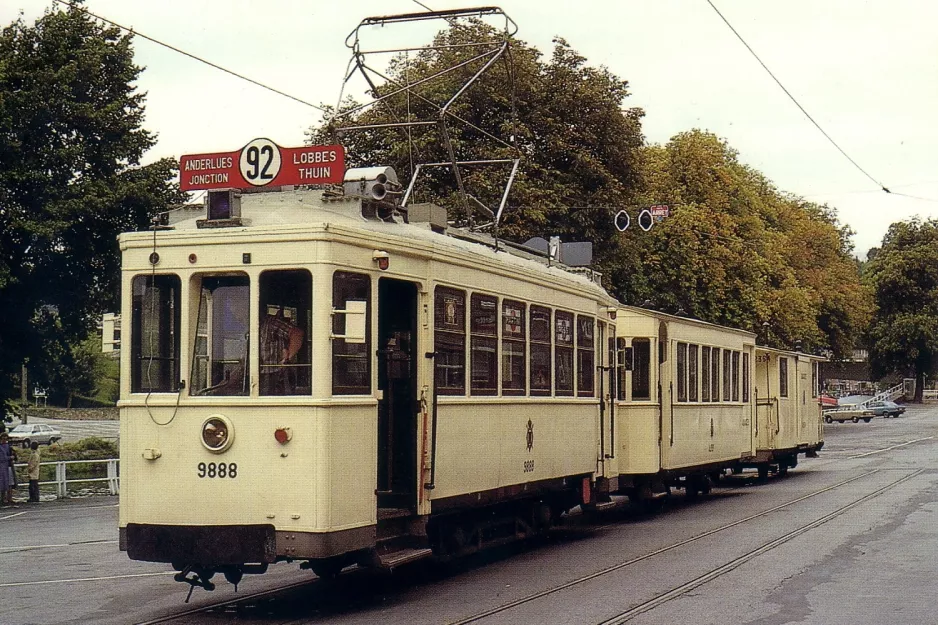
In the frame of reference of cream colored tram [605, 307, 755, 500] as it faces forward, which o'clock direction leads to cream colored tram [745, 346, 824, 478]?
cream colored tram [745, 346, 824, 478] is roughly at 5 o'clock from cream colored tram [605, 307, 755, 500].

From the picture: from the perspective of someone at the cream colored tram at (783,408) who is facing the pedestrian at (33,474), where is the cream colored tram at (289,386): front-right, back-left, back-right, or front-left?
front-left

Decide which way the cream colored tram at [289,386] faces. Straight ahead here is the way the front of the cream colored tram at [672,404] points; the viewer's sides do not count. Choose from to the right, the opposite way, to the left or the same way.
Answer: the same way

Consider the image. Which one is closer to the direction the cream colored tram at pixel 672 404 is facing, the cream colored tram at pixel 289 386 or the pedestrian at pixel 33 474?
the cream colored tram

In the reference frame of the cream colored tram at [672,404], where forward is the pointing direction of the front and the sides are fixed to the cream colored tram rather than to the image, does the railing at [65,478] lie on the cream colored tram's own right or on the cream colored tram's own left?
on the cream colored tram's own right

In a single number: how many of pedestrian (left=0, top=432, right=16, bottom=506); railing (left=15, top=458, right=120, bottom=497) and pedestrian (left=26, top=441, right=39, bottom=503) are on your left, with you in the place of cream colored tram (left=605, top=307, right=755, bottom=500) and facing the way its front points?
0

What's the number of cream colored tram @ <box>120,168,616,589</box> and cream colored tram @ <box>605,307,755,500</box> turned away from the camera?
0

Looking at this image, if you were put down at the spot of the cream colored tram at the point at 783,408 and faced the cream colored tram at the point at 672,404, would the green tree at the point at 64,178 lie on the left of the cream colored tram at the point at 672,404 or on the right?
right

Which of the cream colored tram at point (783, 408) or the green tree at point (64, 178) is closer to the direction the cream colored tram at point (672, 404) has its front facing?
the green tree

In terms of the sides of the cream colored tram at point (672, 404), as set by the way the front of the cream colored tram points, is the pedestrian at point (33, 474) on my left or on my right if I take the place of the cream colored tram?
on my right

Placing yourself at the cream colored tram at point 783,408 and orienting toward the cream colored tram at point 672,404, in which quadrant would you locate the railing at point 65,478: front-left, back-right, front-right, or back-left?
front-right

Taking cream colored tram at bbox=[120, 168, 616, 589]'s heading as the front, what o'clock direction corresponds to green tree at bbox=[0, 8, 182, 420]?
The green tree is roughly at 4 o'clock from the cream colored tram.

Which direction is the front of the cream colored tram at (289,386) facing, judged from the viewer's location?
facing the viewer and to the left of the viewer

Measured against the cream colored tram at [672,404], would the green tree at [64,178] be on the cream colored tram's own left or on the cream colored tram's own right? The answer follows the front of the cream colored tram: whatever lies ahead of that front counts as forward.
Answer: on the cream colored tram's own right
